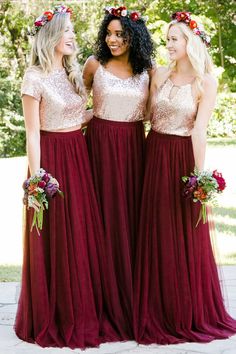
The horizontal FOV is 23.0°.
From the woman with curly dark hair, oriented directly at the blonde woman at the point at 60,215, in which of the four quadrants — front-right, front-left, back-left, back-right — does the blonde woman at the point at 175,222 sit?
back-left

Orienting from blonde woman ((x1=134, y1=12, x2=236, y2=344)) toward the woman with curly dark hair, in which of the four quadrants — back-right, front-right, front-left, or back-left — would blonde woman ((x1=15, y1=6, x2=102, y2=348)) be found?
front-left

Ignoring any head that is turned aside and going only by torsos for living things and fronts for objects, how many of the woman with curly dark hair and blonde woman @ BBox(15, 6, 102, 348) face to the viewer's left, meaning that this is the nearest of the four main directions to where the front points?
0

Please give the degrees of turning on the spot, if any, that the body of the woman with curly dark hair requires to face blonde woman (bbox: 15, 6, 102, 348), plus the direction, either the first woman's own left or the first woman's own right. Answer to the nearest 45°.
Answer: approximately 45° to the first woman's own right

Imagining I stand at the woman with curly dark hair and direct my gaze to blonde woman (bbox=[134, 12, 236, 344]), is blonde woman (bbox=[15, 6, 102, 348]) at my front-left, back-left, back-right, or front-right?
back-right

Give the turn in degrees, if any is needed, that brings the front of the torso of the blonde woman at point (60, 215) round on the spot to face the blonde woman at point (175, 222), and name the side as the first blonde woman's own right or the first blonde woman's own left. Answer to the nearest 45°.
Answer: approximately 45° to the first blonde woman's own left

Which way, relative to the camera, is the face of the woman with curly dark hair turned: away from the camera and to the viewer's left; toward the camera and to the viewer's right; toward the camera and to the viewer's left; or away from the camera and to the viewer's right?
toward the camera and to the viewer's left

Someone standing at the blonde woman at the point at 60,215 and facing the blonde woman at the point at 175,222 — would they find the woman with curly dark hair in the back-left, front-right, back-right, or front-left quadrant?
front-left

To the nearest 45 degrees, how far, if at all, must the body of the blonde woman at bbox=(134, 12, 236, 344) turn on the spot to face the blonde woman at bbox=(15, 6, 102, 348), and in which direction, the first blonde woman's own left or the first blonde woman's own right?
approximately 45° to the first blonde woman's own right

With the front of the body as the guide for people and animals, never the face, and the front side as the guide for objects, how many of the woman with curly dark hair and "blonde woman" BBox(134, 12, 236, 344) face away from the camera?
0

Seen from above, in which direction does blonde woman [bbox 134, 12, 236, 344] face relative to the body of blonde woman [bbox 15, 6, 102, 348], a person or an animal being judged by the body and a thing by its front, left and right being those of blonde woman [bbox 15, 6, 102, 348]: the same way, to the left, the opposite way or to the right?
to the right

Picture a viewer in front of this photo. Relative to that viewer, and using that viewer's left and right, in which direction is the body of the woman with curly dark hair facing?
facing the viewer
